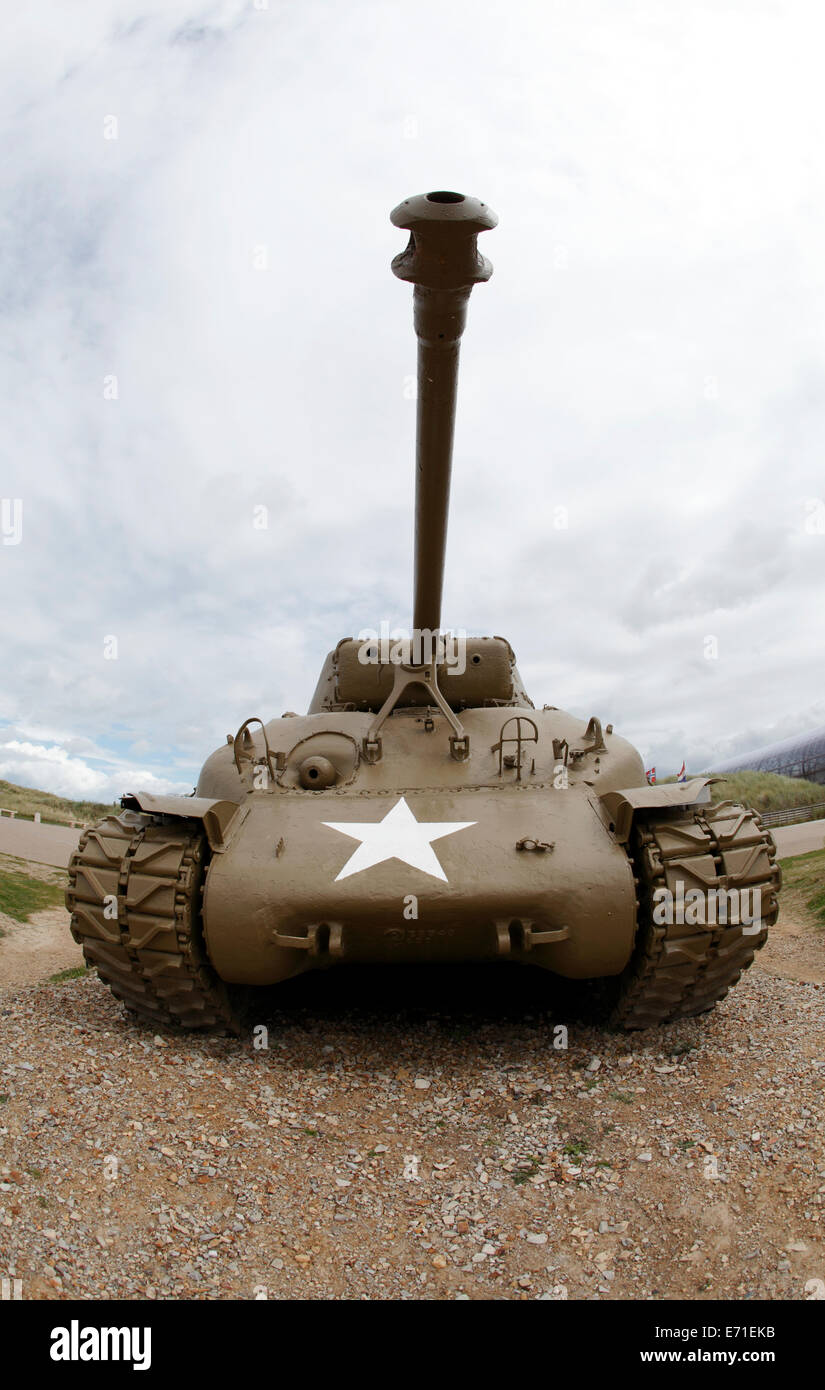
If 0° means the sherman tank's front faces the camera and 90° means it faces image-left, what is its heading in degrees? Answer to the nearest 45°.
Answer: approximately 0°

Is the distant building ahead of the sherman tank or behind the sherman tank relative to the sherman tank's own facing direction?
behind
